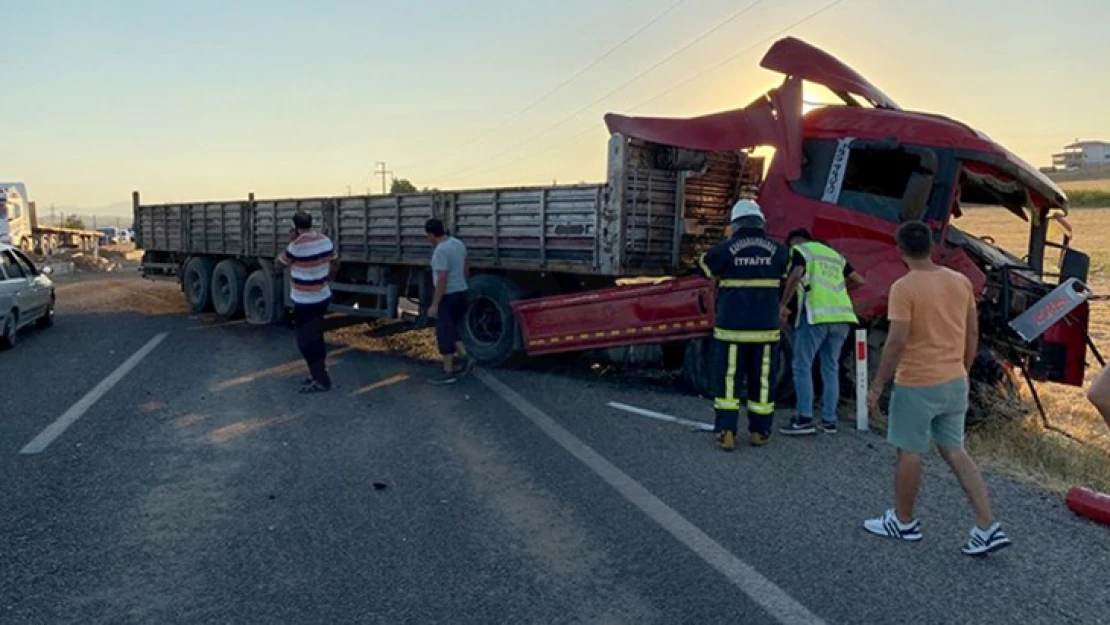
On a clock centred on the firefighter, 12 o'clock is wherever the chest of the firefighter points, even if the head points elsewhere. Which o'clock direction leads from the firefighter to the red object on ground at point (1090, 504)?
The red object on ground is roughly at 4 o'clock from the firefighter.

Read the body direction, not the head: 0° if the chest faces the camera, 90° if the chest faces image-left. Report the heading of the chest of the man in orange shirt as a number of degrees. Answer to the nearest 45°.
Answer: approximately 135°

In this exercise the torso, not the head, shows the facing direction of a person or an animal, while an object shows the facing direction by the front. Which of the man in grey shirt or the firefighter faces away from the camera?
the firefighter

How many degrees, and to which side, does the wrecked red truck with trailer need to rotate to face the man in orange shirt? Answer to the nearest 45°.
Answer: approximately 45° to its right

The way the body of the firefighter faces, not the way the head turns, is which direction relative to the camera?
away from the camera

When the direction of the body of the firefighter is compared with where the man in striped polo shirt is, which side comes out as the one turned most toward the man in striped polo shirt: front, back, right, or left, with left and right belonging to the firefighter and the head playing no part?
left

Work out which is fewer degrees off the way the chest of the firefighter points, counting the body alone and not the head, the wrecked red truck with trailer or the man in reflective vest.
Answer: the wrecked red truck with trailer

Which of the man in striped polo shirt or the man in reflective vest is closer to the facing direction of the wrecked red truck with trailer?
the man in reflective vest

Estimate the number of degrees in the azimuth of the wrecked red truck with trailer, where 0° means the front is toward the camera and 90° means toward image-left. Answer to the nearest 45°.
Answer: approximately 315°

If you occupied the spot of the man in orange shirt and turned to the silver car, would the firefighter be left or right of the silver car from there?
right

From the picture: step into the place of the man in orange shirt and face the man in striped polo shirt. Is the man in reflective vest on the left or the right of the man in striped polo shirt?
right
